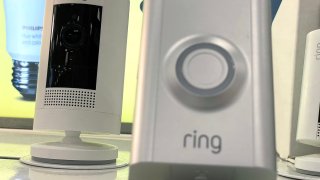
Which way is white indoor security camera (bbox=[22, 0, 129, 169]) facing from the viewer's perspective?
toward the camera

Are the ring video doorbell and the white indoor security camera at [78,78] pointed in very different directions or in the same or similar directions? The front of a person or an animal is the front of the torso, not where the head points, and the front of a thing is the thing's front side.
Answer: same or similar directions

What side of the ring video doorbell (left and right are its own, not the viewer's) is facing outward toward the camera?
front

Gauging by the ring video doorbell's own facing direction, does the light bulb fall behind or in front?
behind

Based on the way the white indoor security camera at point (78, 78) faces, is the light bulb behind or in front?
behind

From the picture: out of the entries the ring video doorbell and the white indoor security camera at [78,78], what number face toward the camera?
2
